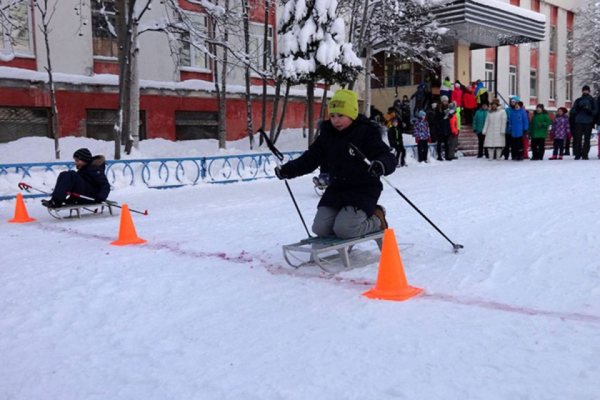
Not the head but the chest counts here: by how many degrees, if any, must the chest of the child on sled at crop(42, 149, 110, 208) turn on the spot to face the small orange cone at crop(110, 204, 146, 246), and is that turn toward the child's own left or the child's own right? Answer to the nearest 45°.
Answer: approximately 90° to the child's own left

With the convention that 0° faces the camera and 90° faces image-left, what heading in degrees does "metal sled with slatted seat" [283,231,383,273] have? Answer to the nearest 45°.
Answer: approximately 45°

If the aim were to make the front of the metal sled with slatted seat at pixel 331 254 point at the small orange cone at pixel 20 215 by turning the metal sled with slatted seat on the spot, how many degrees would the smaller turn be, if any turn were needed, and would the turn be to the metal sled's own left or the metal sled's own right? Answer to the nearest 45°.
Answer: approximately 90° to the metal sled's own right

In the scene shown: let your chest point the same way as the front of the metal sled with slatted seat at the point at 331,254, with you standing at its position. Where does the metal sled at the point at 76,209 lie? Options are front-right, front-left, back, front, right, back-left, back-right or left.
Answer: right

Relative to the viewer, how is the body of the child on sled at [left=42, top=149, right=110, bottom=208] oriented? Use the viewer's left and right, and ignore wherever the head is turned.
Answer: facing to the left of the viewer

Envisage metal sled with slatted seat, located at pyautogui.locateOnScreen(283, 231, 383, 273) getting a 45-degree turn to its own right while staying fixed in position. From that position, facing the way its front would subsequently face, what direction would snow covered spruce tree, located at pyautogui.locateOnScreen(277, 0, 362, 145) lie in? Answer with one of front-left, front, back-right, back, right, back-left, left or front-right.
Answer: right

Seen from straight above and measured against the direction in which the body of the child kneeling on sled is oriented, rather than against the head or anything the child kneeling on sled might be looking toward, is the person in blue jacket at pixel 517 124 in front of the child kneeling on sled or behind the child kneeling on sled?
behind

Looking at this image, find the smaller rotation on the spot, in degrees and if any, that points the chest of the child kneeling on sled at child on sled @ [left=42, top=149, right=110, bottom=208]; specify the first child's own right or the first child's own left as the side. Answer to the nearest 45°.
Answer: approximately 90° to the first child's own right

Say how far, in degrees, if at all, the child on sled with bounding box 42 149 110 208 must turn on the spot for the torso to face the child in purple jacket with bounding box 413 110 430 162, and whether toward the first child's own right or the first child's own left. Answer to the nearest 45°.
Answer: approximately 135° to the first child's own right

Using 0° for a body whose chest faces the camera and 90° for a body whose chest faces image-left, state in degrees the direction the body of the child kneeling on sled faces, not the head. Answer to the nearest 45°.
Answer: approximately 45°
